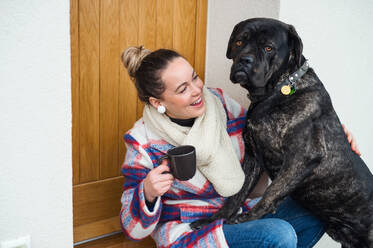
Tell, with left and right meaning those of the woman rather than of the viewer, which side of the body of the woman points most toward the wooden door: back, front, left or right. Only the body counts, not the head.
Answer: back

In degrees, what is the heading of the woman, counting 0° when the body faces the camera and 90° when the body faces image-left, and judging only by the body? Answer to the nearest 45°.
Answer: approximately 315°

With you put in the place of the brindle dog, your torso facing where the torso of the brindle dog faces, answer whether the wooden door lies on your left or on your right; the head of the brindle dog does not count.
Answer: on your right

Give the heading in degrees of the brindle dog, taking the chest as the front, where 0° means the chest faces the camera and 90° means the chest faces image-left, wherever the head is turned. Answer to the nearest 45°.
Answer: approximately 45°
